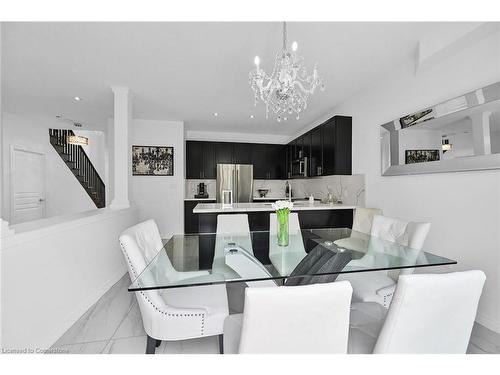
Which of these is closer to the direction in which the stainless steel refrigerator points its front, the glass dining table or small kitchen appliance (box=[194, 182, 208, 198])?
the glass dining table

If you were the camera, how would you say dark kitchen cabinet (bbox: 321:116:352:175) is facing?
facing to the left of the viewer

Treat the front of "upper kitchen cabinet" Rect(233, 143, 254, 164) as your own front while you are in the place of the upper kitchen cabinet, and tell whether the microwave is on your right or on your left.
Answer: on your left

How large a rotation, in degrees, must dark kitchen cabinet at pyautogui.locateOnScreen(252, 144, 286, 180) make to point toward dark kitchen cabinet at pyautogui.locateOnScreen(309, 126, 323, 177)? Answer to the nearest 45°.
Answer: approximately 45° to its left

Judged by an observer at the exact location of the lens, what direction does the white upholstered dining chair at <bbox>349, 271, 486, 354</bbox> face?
facing away from the viewer and to the left of the viewer

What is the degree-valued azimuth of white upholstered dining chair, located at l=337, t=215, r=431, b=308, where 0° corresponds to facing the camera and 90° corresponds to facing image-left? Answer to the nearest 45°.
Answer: approximately 45°

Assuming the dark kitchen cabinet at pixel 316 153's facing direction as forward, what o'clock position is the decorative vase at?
The decorative vase is roughly at 9 o'clock from the dark kitchen cabinet.

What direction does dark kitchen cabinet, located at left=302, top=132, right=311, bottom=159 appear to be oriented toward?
to the viewer's left
